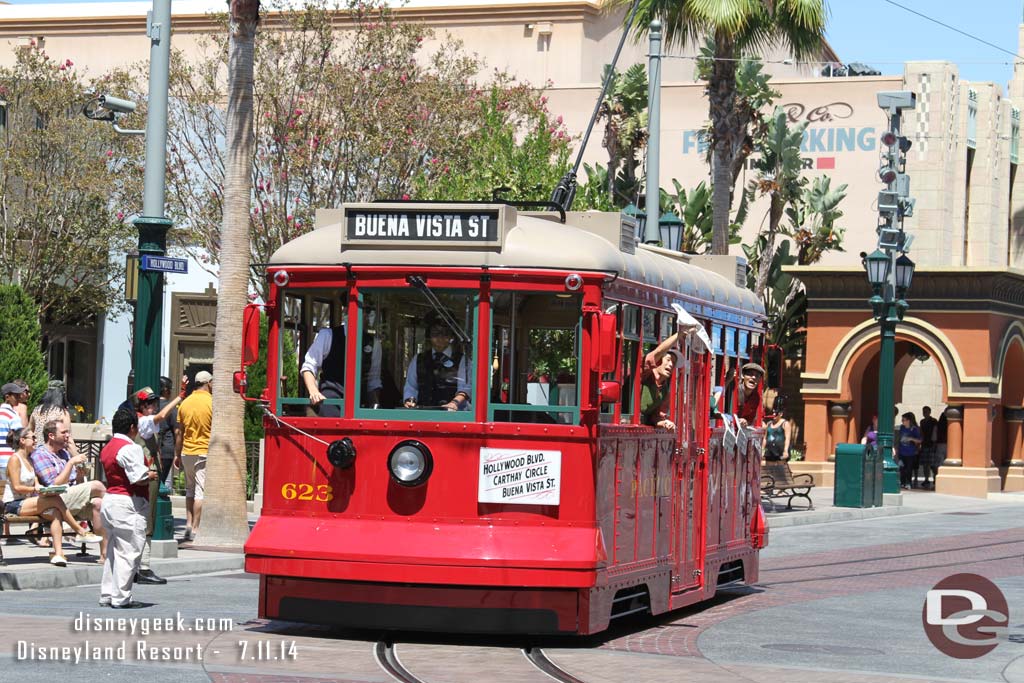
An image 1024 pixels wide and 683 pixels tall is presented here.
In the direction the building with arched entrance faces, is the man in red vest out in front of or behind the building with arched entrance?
in front

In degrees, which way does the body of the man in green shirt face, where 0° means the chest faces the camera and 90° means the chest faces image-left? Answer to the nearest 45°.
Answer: approximately 315°

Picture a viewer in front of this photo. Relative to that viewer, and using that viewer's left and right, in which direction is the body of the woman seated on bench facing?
facing to the right of the viewer

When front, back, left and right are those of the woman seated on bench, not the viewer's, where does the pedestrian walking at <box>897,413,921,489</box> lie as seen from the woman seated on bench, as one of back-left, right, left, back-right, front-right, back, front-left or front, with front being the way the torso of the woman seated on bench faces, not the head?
front-left

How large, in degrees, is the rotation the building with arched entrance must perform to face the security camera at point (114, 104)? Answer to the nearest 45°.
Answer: approximately 45° to its right

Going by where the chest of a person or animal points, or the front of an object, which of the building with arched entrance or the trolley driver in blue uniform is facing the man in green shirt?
the building with arched entrance

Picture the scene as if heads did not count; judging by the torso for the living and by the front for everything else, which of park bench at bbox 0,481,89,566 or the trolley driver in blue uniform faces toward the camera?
the trolley driver in blue uniform

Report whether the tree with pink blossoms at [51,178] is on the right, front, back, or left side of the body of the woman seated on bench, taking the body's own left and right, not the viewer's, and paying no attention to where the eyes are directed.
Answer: left

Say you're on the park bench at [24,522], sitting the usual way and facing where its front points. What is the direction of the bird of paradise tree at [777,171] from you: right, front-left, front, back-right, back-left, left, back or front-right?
front-left

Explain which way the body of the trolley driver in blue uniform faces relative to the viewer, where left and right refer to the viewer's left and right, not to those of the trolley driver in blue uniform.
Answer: facing the viewer

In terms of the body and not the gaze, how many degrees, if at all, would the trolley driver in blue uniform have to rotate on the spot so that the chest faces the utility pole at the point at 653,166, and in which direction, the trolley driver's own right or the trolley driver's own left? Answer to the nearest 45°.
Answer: approximately 180°

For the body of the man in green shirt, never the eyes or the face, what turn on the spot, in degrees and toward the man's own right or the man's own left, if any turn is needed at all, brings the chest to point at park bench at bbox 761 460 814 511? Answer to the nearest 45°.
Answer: approximately 135° to the man's own left

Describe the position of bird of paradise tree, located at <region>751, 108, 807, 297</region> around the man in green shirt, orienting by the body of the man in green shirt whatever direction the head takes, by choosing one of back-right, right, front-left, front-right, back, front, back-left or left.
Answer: back-left

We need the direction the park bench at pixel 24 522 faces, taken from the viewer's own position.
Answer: facing to the right of the viewer
